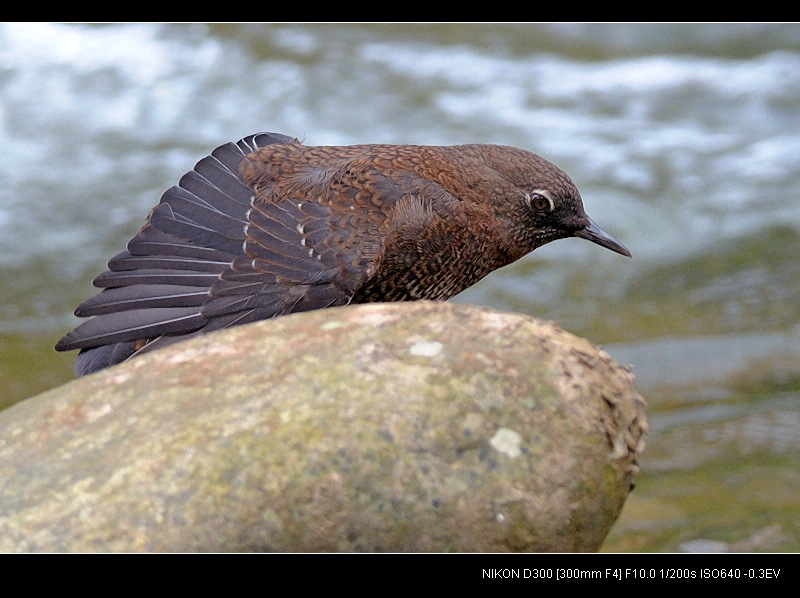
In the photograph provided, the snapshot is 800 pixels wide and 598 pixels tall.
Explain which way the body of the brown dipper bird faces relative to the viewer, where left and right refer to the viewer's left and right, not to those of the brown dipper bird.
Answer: facing to the right of the viewer
